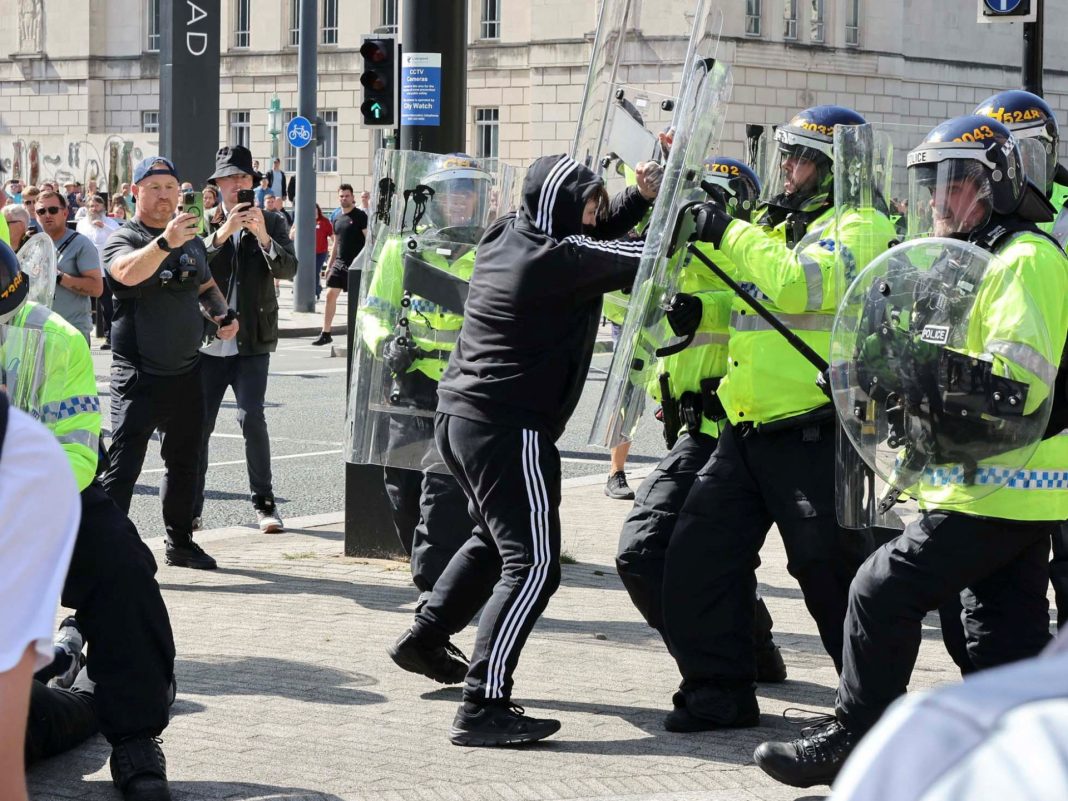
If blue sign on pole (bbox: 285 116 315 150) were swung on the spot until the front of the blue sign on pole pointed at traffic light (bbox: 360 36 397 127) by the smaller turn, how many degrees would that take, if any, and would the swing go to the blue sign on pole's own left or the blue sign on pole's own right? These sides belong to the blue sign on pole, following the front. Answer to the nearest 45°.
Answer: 0° — it already faces it

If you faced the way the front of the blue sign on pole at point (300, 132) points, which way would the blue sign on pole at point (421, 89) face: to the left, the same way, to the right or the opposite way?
the same way

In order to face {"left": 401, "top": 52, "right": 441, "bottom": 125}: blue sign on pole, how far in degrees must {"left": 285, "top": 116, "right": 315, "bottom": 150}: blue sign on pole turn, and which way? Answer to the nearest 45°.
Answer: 0° — it already faces it

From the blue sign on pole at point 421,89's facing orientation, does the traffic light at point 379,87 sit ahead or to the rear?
to the rear

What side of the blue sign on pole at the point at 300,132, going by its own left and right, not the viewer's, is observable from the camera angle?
front

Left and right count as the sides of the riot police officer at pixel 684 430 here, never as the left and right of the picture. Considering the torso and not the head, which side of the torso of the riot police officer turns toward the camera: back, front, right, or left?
left

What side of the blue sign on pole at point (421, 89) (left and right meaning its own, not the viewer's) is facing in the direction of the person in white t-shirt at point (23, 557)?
front

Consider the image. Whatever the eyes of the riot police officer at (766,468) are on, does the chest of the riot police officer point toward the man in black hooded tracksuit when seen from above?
yes

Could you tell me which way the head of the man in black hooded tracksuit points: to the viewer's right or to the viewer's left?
to the viewer's right

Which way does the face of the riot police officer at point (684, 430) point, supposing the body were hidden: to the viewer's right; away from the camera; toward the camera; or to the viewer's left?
to the viewer's left

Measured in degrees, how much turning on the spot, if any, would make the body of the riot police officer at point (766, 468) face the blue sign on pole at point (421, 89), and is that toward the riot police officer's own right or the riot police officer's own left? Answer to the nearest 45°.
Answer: approximately 45° to the riot police officer's own right

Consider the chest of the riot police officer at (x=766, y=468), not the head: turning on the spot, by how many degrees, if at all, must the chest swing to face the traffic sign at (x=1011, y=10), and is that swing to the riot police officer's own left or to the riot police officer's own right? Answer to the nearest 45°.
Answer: approximately 90° to the riot police officer's own right

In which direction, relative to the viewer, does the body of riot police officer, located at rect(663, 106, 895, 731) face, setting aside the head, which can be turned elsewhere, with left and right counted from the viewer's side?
facing to the left of the viewer

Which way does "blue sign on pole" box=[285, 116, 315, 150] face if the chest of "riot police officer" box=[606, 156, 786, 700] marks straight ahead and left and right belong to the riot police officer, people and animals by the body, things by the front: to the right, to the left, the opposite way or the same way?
to the left

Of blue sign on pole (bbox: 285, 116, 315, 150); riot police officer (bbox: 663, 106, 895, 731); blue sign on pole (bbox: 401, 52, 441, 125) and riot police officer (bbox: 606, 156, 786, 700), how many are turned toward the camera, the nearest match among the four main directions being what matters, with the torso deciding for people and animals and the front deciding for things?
2
